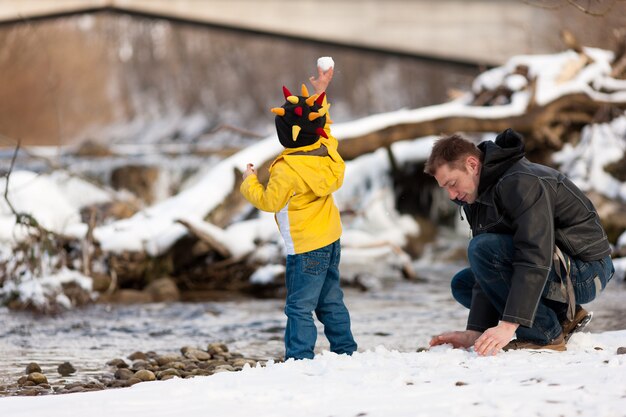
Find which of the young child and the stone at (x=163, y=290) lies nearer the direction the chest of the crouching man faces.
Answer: the young child

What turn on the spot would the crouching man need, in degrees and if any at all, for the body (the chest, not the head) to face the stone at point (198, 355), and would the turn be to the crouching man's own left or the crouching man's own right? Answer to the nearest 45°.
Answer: approximately 45° to the crouching man's own right

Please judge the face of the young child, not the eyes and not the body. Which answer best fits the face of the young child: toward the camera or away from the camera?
away from the camera

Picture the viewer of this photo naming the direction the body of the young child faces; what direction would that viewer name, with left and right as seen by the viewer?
facing away from the viewer and to the left of the viewer

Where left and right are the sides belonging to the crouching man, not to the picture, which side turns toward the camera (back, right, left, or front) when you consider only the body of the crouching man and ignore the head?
left
